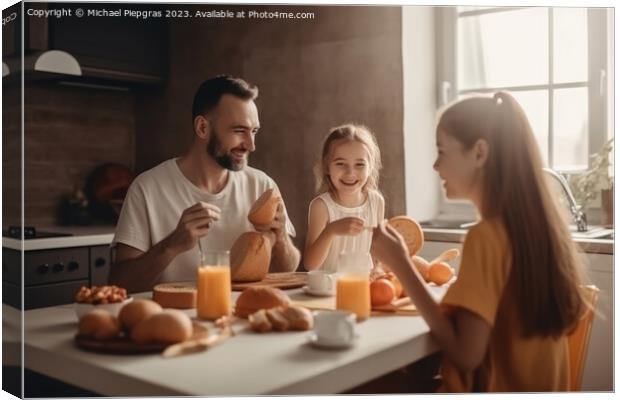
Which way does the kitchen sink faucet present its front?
to the viewer's left

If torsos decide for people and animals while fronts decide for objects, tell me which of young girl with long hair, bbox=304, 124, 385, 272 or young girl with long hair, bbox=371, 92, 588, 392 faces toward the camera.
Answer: young girl with long hair, bbox=304, 124, 385, 272

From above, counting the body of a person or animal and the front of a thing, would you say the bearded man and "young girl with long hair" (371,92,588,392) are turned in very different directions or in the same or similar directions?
very different directions

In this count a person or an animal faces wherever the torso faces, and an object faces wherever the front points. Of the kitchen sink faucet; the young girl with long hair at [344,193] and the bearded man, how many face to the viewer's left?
1

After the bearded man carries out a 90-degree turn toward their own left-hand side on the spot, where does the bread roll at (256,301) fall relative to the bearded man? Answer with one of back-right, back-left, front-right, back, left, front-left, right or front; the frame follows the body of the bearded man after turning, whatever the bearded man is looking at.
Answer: back-right

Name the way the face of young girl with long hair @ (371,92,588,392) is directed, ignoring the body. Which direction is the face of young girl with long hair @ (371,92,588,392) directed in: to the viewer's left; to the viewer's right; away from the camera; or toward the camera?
to the viewer's left

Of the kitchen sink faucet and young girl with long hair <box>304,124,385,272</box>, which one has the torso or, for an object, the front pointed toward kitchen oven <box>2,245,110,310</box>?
the kitchen sink faucet

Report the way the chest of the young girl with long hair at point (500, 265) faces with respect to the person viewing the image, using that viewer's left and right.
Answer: facing away from the viewer and to the left of the viewer

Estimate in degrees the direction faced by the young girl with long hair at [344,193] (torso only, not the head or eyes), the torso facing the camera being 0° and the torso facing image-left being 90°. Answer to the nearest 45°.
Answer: approximately 0°

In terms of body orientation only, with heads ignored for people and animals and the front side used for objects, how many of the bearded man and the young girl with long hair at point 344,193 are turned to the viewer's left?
0

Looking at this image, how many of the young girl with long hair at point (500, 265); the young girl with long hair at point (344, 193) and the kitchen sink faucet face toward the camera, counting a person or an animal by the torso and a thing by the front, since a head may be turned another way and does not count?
1

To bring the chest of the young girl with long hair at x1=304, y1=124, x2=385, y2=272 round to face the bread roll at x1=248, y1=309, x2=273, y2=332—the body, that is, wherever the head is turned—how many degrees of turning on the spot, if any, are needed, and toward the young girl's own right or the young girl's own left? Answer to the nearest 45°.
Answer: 0° — they already face it

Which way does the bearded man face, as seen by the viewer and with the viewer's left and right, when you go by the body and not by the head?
facing the viewer and to the right of the viewer
